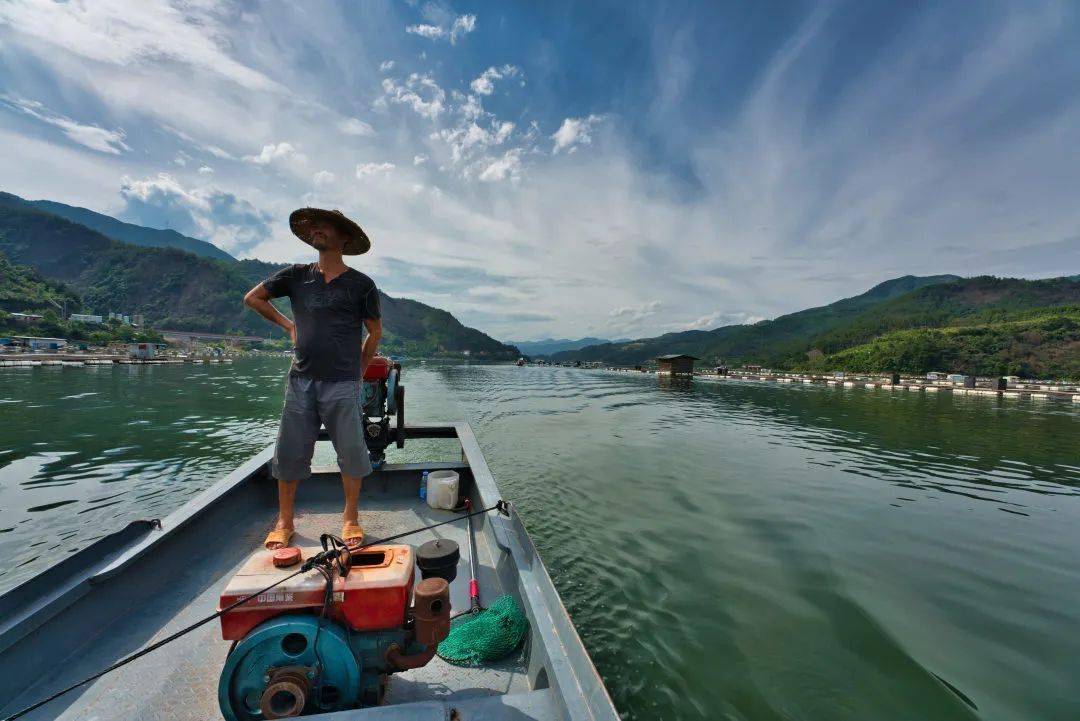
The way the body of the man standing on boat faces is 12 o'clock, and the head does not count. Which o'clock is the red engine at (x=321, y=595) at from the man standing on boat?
The red engine is roughly at 12 o'clock from the man standing on boat.

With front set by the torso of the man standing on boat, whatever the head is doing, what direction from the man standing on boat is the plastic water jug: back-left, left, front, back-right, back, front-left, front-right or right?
back-left

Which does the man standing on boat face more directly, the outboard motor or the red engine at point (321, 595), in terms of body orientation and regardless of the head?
the red engine

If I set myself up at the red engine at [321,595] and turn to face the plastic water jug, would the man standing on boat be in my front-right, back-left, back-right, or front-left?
front-left

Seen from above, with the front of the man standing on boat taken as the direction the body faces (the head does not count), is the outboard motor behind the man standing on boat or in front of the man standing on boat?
behind

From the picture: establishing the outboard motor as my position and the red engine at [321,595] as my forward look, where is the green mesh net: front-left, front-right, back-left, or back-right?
front-left

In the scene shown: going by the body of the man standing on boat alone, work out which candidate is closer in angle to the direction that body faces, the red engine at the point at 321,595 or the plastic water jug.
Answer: the red engine

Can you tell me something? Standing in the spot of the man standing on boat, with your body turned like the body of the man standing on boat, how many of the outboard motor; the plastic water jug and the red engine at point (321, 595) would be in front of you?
1

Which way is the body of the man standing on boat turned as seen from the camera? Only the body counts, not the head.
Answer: toward the camera
